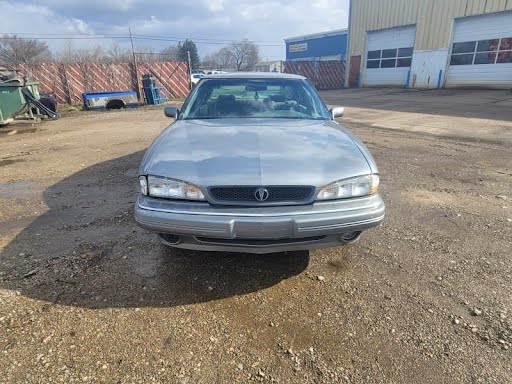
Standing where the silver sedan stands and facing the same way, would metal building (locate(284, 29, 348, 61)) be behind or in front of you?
behind

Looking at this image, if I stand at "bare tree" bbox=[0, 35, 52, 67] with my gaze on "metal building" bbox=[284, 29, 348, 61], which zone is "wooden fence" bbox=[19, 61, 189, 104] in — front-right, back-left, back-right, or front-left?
front-right

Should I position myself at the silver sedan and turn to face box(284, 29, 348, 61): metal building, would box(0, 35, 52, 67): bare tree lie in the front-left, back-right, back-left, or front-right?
front-left

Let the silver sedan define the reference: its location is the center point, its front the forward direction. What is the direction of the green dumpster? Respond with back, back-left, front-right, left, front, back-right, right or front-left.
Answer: back-right

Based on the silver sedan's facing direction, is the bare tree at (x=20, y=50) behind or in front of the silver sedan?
behind

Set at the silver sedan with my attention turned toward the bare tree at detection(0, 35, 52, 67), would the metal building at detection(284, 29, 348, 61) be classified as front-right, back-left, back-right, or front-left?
front-right

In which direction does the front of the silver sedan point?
toward the camera

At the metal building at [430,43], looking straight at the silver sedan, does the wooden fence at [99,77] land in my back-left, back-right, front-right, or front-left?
front-right

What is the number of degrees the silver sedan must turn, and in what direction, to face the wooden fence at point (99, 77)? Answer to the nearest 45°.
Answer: approximately 135° to its right

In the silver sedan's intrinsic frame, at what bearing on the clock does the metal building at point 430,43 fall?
The metal building is roughly at 7 o'clock from the silver sedan.
